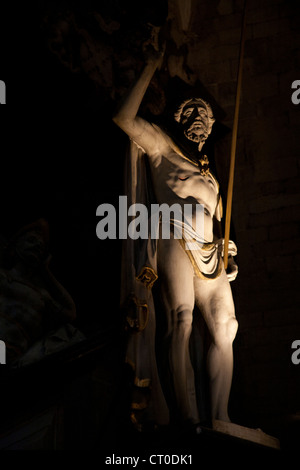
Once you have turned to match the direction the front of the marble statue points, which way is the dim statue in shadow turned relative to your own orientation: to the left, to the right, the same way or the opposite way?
the same way

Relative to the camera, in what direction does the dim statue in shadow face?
facing the viewer and to the right of the viewer

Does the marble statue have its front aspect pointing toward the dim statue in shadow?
no

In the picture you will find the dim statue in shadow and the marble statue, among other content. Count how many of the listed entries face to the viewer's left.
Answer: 0
